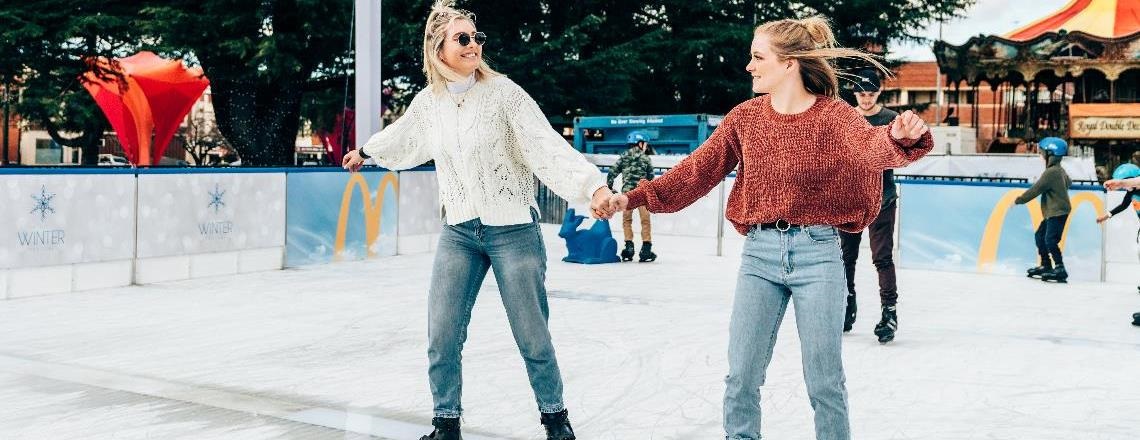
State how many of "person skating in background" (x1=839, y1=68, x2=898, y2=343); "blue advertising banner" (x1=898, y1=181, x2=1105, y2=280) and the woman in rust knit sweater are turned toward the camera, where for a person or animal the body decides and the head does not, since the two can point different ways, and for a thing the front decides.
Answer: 3

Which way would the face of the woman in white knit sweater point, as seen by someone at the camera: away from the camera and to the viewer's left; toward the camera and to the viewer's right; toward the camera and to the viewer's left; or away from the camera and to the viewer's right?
toward the camera and to the viewer's right

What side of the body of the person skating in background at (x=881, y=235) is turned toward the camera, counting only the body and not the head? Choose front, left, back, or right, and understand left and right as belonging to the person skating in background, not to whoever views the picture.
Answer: front

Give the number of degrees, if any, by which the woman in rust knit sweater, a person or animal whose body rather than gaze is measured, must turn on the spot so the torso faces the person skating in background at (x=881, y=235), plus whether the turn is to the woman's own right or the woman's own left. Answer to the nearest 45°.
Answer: approximately 180°

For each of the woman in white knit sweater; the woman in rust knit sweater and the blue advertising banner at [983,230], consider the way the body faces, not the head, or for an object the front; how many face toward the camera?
3

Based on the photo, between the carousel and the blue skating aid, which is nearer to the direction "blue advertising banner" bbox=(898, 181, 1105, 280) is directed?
the blue skating aid

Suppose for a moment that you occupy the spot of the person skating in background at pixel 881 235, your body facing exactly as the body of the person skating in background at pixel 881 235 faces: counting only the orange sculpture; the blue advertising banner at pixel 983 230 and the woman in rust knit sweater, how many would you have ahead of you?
1

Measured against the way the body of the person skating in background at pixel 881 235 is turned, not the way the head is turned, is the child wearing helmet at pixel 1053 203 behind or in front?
behind

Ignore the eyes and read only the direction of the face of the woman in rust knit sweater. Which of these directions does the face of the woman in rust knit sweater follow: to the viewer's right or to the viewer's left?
to the viewer's left

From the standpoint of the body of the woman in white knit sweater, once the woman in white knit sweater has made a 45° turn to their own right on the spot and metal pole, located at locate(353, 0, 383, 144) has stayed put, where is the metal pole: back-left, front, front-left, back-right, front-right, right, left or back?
back-right

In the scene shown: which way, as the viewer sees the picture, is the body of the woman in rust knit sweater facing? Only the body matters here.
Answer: toward the camera

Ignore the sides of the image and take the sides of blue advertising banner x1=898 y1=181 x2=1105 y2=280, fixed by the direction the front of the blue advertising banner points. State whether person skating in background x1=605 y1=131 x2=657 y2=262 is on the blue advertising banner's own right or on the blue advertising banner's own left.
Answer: on the blue advertising banner's own right

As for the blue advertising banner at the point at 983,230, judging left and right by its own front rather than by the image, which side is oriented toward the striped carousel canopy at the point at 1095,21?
back

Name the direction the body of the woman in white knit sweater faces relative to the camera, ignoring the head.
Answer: toward the camera
